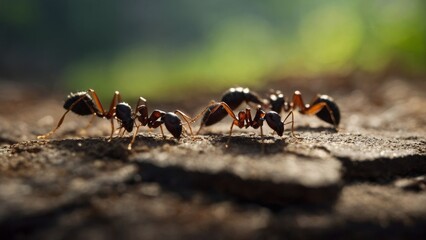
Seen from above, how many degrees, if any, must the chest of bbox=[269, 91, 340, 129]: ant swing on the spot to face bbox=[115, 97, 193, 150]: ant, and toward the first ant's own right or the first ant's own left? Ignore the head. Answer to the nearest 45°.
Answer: approximately 45° to the first ant's own left

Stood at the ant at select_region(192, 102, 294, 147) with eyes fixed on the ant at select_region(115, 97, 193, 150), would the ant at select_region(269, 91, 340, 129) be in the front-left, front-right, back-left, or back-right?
back-right

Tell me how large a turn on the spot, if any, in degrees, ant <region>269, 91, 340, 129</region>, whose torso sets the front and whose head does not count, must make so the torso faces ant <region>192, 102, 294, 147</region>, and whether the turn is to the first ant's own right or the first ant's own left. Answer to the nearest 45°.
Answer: approximately 45° to the first ant's own left

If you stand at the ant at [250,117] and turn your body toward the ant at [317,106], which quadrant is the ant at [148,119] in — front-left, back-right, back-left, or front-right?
back-left

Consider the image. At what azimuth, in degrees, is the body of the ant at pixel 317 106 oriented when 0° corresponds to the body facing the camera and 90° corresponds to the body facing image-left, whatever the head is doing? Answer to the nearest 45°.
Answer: approximately 90°
